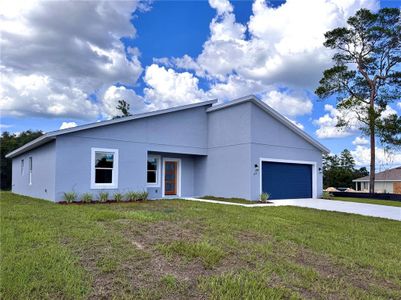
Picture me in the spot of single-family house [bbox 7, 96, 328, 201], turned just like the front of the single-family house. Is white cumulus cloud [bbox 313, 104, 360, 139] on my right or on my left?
on my left

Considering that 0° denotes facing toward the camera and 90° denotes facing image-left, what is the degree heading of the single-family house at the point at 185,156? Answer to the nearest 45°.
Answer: approximately 315°

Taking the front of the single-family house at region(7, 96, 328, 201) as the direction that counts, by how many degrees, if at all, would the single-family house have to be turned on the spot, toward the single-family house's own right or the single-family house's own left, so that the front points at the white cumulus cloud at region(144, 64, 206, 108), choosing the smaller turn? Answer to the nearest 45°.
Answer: approximately 135° to the single-family house's own left

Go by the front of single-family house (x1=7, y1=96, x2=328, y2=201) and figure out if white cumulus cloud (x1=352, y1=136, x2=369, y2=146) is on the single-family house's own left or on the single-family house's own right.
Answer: on the single-family house's own left
